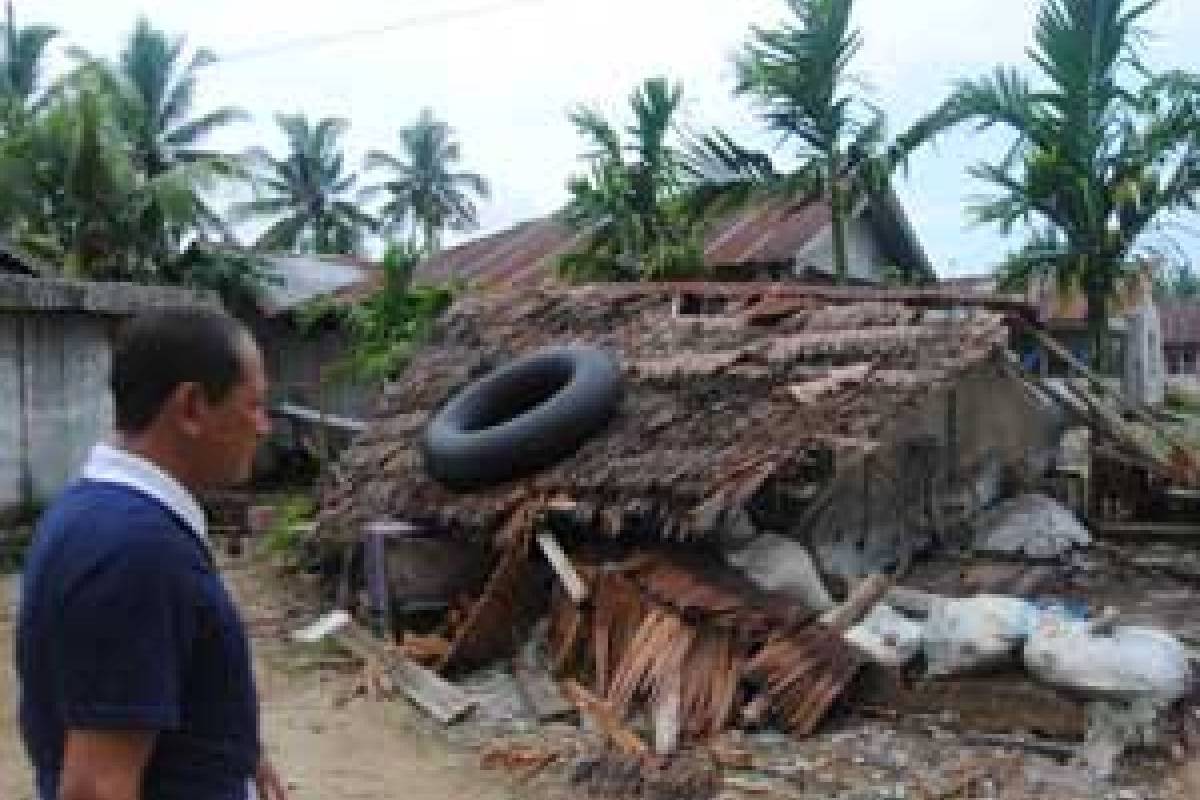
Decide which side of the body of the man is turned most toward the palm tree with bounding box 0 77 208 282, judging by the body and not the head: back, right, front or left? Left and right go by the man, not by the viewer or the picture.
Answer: left

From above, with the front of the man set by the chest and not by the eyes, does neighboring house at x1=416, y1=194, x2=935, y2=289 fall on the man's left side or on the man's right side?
on the man's left side

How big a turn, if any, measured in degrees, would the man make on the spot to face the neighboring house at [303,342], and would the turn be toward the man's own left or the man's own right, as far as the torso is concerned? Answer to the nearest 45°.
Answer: approximately 90° to the man's own left

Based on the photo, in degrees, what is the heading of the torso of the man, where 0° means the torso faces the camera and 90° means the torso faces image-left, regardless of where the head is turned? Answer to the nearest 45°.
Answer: approximately 270°

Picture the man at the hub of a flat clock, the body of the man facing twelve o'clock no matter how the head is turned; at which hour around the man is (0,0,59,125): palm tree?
The palm tree is roughly at 9 o'clock from the man.

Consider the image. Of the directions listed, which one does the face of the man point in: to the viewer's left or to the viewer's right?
to the viewer's right

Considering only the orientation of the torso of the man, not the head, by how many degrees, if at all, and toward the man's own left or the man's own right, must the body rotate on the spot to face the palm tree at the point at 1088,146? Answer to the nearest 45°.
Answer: approximately 45° to the man's own left

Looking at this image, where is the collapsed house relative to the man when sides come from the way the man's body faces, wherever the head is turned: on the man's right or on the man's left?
on the man's left
